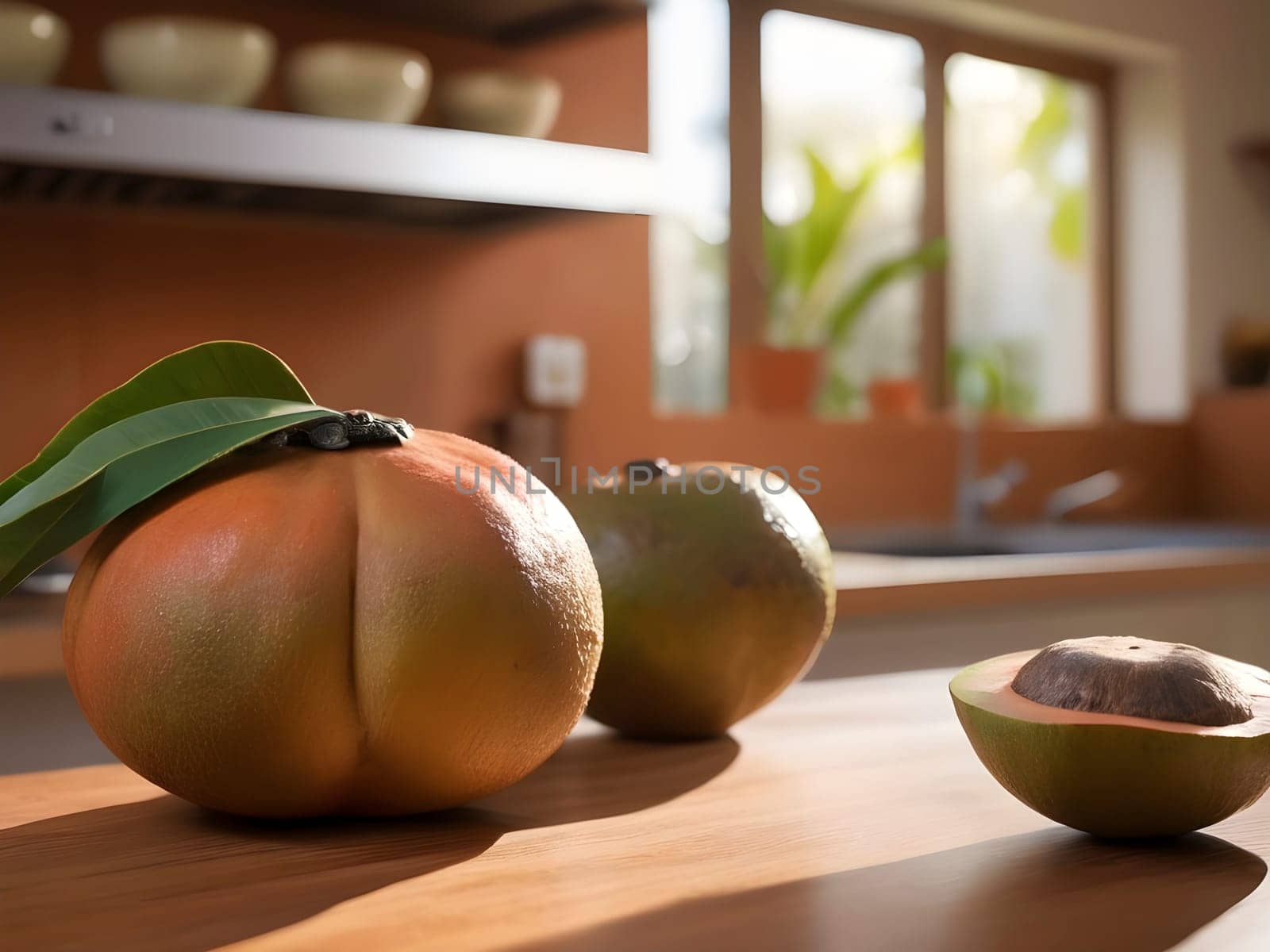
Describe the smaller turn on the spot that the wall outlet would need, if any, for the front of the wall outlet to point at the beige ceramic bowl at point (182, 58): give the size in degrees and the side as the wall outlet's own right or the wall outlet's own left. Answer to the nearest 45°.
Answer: approximately 45° to the wall outlet's own right

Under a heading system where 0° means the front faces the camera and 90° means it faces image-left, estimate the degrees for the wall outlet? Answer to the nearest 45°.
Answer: approximately 0°

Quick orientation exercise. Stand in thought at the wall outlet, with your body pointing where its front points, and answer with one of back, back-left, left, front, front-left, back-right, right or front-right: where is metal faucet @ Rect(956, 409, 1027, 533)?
back-left

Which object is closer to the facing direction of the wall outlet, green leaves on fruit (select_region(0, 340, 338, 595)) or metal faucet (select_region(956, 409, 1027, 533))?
the green leaves on fruit

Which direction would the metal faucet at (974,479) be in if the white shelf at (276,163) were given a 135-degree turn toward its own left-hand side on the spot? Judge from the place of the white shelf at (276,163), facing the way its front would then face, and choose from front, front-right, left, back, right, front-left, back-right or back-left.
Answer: front-right

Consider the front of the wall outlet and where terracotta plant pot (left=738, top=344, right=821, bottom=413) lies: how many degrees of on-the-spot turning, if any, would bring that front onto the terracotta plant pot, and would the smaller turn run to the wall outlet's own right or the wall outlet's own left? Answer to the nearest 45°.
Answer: approximately 135° to the wall outlet's own left

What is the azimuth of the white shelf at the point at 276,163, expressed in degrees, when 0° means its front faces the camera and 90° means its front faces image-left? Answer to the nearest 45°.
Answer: approximately 315°

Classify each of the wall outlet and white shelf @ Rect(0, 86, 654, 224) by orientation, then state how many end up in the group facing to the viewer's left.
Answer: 0

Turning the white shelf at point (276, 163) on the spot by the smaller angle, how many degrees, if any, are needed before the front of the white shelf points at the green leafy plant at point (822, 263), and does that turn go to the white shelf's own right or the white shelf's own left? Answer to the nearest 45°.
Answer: approximately 90° to the white shelf's own left

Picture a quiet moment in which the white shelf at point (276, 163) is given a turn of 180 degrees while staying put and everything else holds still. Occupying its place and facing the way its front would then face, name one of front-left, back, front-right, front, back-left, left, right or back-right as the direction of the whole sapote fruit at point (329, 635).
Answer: back-left

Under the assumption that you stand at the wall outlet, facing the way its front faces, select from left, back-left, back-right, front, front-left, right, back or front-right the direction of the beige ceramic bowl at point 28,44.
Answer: front-right

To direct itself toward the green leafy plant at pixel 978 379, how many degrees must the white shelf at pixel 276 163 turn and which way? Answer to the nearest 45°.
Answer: approximately 90° to its left
